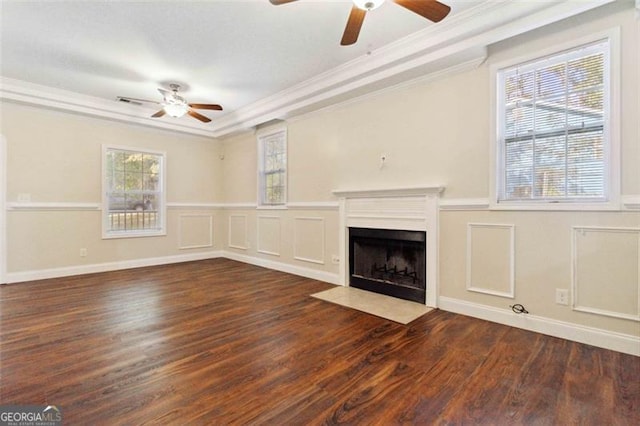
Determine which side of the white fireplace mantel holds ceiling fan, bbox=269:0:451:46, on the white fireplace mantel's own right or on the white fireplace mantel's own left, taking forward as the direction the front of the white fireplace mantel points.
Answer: on the white fireplace mantel's own left

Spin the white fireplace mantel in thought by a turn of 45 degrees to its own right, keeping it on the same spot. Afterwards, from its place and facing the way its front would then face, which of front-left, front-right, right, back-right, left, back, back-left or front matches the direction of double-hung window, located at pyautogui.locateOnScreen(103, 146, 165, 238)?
front

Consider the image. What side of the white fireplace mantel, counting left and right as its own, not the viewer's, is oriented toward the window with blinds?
left

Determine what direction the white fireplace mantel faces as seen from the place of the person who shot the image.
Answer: facing the viewer and to the left of the viewer

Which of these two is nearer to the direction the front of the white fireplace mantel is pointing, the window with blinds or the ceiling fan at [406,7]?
the ceiling fan

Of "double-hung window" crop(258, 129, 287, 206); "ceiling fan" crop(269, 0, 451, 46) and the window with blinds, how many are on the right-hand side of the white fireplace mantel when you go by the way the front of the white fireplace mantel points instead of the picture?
1

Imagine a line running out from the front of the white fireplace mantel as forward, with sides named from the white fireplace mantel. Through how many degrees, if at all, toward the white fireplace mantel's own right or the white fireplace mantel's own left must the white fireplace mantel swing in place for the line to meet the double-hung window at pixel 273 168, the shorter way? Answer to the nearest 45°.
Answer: approximately 90° to the white fireplace mantel's own right
